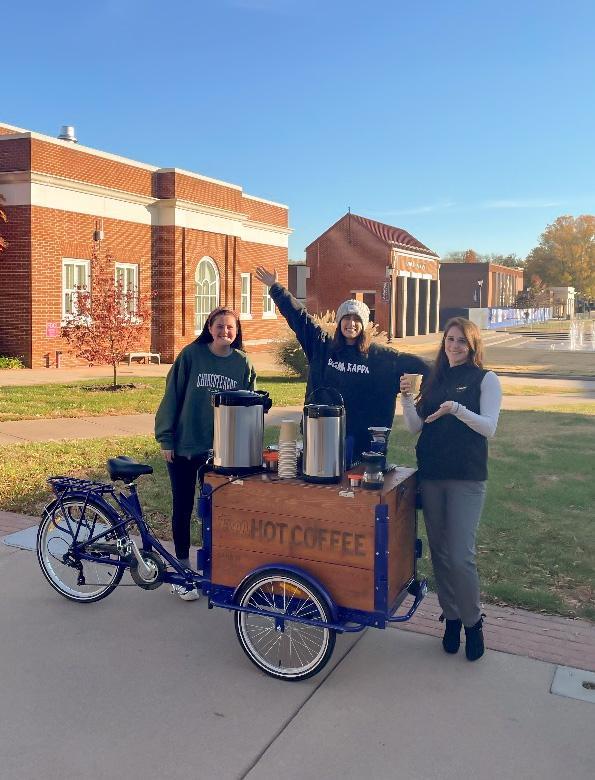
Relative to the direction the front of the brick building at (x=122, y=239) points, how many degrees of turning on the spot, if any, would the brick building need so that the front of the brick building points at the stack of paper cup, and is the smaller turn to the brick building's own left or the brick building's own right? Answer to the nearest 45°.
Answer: approximately 45° to the brick building's own right

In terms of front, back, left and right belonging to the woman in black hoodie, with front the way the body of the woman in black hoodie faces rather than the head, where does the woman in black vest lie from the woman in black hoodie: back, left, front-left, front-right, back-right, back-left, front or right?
front-left

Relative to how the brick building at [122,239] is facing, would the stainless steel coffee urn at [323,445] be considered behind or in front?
in front

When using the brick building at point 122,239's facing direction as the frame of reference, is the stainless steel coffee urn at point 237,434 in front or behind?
in front

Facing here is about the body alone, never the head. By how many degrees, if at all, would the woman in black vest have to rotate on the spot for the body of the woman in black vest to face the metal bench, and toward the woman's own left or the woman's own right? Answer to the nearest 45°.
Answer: approximately 90° to the woman's own right

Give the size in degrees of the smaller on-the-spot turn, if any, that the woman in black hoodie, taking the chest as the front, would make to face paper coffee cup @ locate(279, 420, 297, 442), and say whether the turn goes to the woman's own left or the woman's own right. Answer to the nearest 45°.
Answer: approximately 45° to the woman's own right

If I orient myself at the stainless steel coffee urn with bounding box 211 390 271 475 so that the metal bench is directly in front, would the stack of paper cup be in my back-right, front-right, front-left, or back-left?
back-right

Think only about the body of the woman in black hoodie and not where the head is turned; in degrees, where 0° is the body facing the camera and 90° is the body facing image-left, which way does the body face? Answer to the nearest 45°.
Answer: approximately 0°
